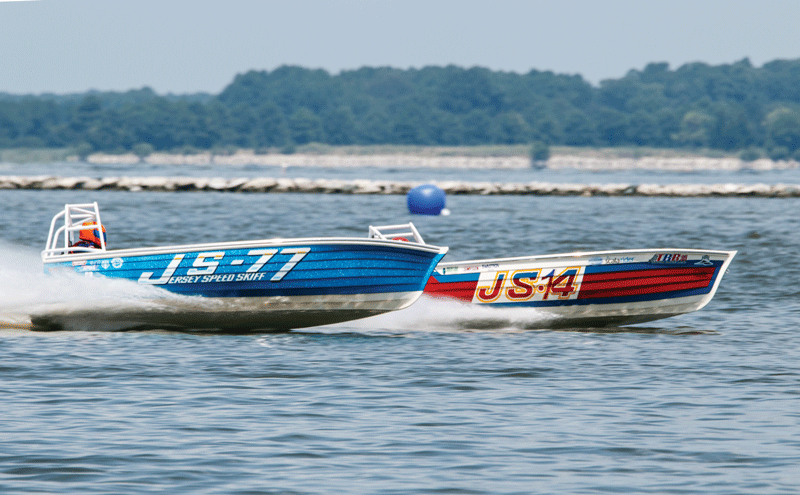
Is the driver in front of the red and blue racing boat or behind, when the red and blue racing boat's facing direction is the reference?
behind

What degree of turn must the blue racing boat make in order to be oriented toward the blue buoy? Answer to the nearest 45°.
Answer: approximately 90° to its left

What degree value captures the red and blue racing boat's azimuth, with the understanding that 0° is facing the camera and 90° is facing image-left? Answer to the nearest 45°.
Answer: approximately 270°

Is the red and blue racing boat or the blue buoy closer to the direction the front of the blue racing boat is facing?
the red and blue racing boat

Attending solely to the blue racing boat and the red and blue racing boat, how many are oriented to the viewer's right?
2

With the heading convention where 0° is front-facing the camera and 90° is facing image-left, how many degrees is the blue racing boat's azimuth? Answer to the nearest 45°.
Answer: approximately 270°

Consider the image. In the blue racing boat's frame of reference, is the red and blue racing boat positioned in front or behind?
in front

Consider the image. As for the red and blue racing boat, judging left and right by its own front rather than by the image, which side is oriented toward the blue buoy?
left
